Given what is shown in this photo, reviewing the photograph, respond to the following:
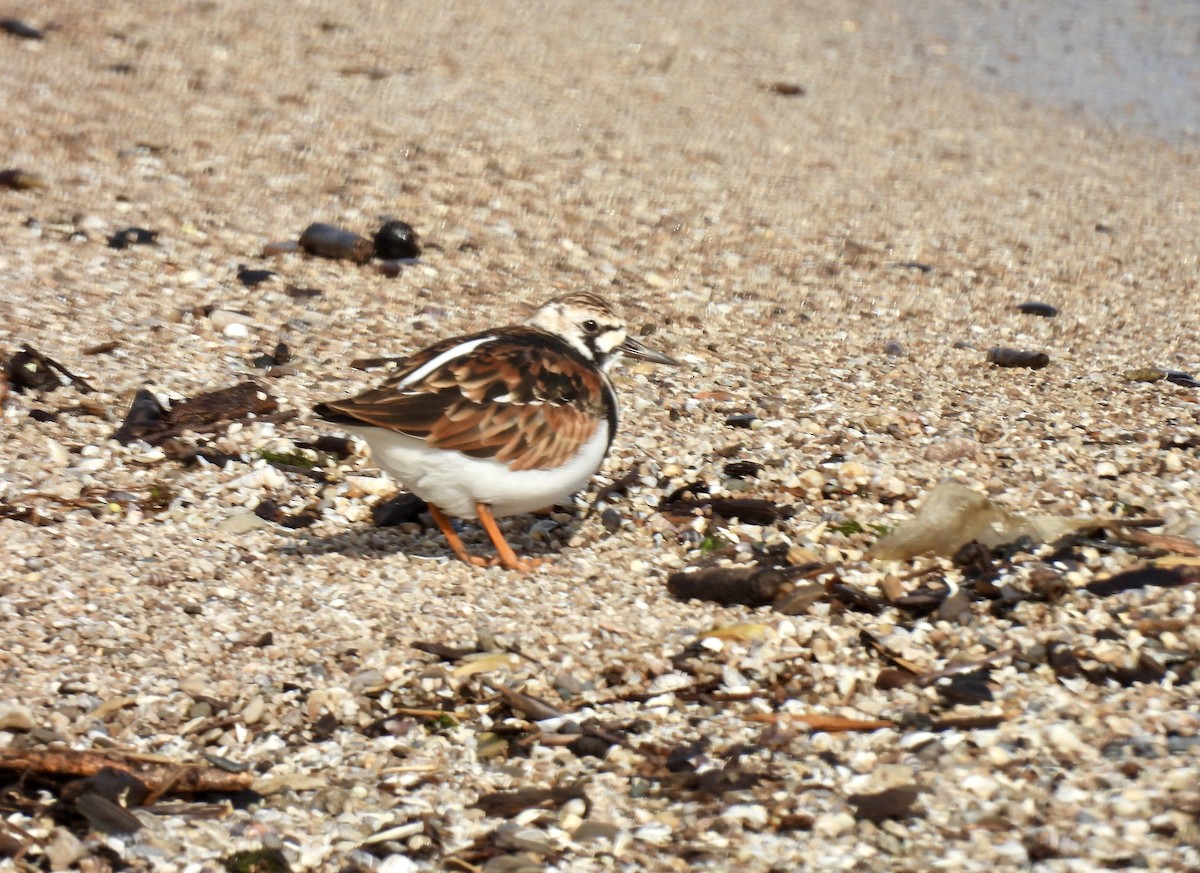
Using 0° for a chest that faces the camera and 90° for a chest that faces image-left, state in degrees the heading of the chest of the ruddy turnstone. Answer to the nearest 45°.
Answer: approximately 270°

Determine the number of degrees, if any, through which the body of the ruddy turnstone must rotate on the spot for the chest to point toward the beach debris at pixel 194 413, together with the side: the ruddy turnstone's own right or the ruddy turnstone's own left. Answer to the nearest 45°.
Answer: approximately 135° to the ruddy turnstone's own left

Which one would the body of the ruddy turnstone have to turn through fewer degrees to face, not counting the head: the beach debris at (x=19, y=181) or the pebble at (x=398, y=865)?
the pebble

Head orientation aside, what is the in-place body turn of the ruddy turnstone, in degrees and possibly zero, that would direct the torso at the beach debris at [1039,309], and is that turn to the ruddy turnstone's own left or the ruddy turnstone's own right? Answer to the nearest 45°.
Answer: approximately 45° to the ruddy turnstone's own left

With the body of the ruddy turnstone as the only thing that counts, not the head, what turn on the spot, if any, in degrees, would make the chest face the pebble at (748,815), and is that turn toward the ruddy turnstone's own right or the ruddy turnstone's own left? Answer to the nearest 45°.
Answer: approximately 45° to the ruddy turnstone's own right

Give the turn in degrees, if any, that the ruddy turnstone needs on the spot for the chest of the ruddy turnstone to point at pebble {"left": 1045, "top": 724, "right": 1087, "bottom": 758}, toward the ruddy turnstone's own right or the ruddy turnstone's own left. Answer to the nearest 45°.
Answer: approximately 45° to the ruddy turnstone's own right

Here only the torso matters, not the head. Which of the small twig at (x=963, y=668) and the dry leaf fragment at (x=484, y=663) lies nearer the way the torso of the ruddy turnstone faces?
the small twig

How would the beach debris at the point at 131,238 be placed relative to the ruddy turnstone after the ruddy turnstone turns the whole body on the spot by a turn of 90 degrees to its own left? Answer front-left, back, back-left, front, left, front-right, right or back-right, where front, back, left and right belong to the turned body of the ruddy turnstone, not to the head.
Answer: front-left

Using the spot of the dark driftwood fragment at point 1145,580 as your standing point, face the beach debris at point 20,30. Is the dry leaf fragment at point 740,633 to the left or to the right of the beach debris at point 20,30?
left

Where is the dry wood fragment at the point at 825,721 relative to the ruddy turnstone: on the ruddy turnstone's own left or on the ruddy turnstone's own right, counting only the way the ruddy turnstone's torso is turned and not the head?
on the ruddy turnstone's own right

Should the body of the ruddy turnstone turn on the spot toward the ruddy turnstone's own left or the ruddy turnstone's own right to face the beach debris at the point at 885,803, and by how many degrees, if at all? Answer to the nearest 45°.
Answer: approximately 45° to the ruddy turnstone's own right

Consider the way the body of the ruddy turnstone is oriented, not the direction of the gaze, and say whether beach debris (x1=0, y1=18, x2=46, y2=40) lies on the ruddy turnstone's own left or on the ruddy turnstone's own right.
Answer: on the ruddy turnstone's own left

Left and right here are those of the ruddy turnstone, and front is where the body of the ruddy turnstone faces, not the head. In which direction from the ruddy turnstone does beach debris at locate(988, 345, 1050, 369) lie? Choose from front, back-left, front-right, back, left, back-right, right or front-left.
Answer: front-left

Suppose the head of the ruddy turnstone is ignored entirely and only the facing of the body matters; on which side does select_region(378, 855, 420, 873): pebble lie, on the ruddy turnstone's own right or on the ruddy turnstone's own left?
on the ruddy turnstone's own right

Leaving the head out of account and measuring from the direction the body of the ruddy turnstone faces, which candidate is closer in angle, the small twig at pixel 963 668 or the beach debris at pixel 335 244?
the small twig

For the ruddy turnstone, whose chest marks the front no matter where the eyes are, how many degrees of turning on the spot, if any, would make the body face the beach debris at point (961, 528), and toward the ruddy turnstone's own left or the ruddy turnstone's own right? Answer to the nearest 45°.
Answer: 0° — it already faces it
